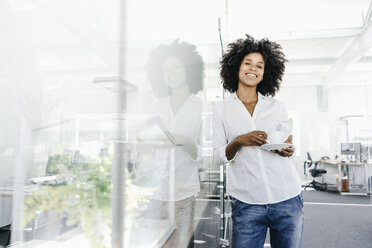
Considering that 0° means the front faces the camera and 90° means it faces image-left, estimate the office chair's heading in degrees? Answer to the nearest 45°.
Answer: approximately 270°

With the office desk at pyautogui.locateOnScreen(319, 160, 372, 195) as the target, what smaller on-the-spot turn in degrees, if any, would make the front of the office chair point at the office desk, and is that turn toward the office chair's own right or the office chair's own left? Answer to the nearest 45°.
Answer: approximately 45° to the office chair's own left

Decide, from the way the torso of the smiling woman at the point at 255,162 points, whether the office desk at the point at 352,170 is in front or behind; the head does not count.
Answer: behind

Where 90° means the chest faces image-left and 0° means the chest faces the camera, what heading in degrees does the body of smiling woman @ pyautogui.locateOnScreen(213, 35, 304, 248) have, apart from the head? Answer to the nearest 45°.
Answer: approximately 0°
